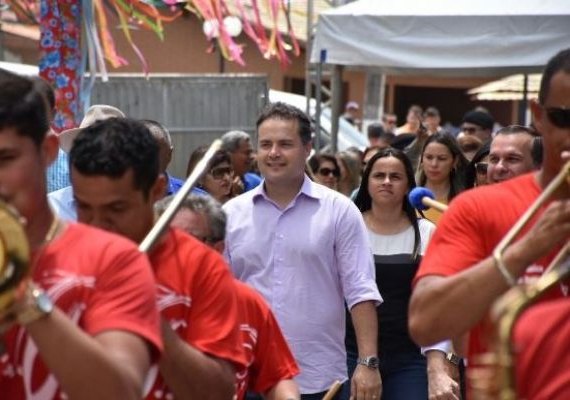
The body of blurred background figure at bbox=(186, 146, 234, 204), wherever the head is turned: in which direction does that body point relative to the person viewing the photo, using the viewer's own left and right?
facing the viewer and to the right of the viewer

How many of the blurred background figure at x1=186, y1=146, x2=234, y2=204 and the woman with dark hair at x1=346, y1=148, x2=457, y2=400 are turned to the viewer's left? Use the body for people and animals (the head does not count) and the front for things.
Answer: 0

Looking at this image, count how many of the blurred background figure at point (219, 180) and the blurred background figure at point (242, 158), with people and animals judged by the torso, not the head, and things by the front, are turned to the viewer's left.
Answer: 0

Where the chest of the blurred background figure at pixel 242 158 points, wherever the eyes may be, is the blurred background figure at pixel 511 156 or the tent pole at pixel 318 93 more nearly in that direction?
the blurred background figure

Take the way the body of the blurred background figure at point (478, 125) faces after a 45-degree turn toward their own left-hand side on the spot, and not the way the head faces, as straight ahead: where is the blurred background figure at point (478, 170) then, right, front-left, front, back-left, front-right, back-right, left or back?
front

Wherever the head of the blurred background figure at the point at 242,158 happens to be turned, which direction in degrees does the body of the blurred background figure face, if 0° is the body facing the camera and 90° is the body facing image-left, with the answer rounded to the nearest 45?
approximately 315°

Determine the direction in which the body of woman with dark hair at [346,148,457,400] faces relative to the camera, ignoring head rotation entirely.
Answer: toward the camera

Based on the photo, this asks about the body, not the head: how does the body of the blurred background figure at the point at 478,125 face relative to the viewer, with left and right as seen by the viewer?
facing the viewer and to the left of the viewer
